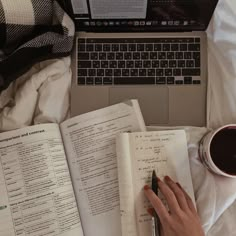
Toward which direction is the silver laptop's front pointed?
toward the camera
